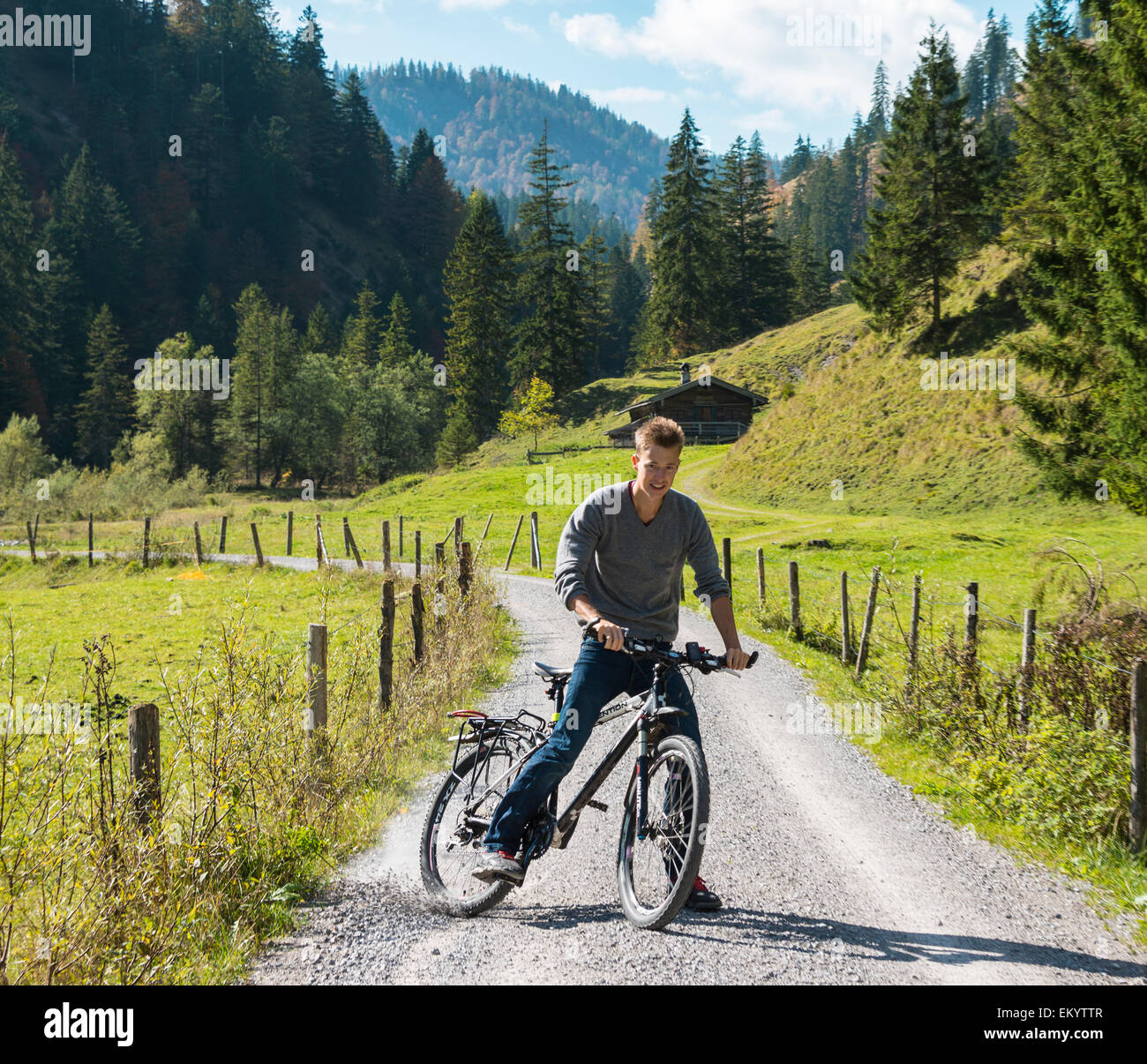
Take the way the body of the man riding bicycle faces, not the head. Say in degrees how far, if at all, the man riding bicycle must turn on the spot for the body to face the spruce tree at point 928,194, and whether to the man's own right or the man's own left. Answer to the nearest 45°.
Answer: approximately 135° to the man's own left

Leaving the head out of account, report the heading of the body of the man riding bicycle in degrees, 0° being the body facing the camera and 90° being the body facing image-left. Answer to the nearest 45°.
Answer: approximately 315°

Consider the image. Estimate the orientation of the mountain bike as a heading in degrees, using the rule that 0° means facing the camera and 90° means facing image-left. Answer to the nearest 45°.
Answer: approximately 315°

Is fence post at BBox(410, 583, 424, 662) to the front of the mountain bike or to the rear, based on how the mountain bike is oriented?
to the rear

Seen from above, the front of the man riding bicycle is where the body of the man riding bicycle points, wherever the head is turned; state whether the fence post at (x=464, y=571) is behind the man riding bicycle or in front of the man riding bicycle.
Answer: behind

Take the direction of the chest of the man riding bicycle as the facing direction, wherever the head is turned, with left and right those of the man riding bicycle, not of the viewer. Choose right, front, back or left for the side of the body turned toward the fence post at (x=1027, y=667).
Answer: left

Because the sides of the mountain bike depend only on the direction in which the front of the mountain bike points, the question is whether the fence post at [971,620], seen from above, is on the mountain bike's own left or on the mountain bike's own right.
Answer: on the mountain bike's own left

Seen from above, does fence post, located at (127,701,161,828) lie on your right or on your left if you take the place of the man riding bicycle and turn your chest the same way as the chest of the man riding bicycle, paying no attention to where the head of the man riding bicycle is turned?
on your right
